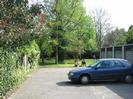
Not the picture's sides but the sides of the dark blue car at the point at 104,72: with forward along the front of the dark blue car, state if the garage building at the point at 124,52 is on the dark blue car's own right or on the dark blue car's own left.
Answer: on the dark blue car's own right

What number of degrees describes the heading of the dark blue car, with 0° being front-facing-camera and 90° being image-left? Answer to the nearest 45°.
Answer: approximately 90°

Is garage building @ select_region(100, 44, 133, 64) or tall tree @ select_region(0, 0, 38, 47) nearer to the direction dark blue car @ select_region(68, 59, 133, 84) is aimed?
the tall tree
